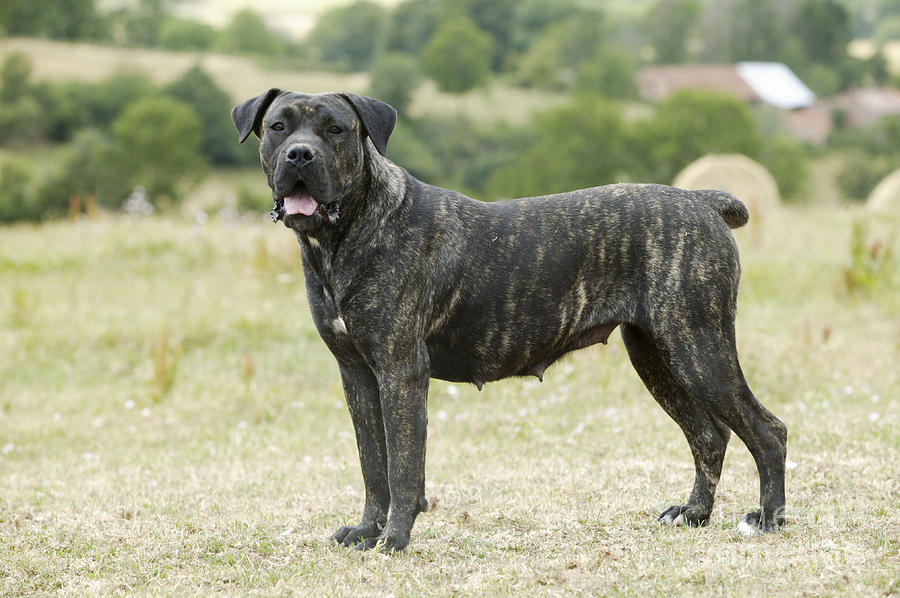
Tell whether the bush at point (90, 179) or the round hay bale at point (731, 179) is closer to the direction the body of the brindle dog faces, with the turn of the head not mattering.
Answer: the bush

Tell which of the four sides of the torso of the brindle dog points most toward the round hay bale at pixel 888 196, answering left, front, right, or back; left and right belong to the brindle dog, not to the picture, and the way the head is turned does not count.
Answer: right

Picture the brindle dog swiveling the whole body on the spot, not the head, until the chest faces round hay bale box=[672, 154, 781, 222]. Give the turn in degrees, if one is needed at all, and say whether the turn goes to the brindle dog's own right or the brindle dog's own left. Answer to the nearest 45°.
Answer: approximately 90° to the brindle dog's own right

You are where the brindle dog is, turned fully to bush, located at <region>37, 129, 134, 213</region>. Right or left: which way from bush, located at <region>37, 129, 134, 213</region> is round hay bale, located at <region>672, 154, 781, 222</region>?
right

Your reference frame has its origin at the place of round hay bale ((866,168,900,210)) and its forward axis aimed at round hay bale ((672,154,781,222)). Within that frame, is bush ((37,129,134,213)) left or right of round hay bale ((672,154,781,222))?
right

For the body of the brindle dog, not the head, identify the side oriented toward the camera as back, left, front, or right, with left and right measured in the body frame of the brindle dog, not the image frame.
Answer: left
